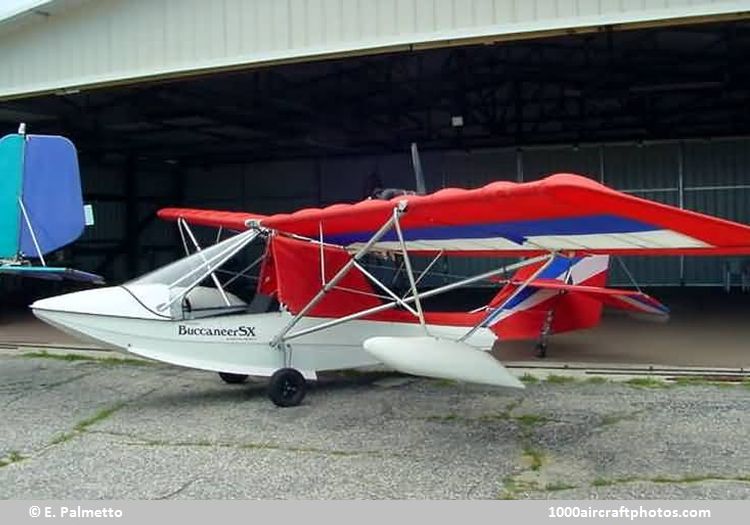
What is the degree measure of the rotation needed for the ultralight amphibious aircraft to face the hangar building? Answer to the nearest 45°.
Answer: approximately 135° to its right

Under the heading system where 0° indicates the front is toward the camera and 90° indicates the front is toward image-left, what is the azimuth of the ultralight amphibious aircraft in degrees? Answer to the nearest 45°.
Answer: approximately 45°
